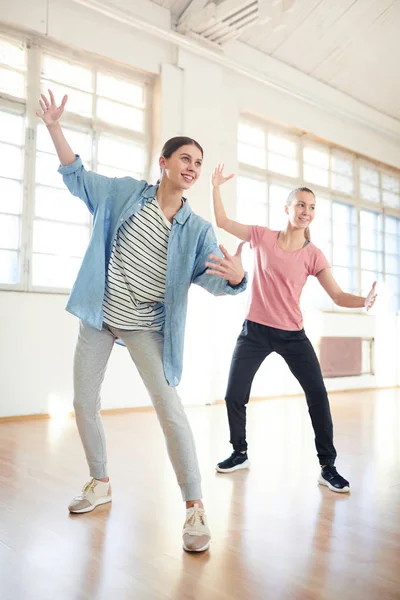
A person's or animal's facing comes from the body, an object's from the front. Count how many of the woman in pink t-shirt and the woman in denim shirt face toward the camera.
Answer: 2

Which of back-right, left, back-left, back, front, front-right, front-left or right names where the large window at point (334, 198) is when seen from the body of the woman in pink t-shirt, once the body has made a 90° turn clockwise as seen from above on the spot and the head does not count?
right

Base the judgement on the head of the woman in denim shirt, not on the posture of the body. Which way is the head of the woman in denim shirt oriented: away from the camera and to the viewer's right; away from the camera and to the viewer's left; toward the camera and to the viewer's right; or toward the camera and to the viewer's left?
toward the camera and to the viewer's right

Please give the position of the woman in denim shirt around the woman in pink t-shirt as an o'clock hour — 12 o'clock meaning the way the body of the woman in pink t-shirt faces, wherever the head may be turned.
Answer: The woman in denim shirt is roughly at 1 o'clock from the woman in pink t-shirt.

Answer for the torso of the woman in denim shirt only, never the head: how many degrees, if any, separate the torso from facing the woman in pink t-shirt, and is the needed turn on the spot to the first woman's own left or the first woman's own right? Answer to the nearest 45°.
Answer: approximately 135° to the first woman's own left

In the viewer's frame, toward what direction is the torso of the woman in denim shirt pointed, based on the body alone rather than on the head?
toward the camera

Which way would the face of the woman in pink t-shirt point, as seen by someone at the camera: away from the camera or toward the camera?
toward the camera

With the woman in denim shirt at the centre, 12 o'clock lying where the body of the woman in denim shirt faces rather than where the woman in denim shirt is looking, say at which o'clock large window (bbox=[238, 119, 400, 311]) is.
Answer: The large window is roughly at 7 o'clock from the woman in denim shirt.

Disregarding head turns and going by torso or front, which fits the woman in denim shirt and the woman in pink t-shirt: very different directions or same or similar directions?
same or similar directions
